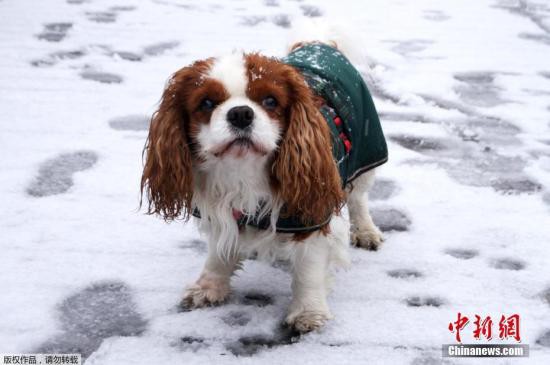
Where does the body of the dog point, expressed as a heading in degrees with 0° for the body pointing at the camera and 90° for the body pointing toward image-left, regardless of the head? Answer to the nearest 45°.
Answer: approximately 45°
